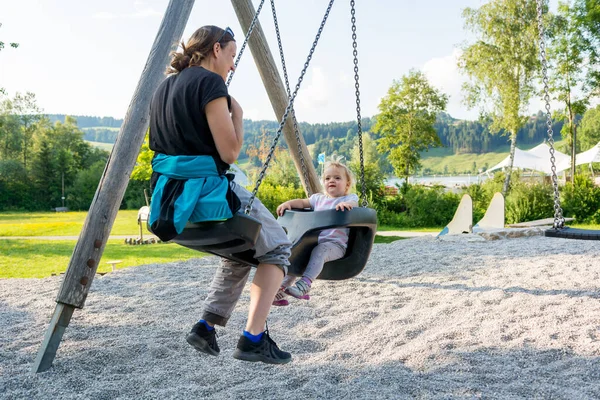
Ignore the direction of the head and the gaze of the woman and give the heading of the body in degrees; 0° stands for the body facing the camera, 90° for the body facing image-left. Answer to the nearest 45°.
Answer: approximately 225°

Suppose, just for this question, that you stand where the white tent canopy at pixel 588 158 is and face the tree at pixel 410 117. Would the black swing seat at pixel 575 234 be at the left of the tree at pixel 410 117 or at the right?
left

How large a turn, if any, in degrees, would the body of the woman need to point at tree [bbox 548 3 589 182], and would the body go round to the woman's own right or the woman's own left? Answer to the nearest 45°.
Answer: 0° — they already face it

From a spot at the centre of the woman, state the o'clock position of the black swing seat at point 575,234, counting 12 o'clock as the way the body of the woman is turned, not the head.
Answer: The black swing seat is roughly at 1 o'clock from the woman.

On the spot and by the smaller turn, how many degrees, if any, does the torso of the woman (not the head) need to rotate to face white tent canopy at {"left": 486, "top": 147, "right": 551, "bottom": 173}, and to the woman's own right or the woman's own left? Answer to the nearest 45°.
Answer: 0° — they already face it

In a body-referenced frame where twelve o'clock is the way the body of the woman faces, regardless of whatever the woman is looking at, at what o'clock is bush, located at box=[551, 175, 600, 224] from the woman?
The bush is roughly at 12 o'clock from the woman.

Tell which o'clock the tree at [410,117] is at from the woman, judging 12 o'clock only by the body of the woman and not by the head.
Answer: The tree is roughly at 11 o'clock from the woman.

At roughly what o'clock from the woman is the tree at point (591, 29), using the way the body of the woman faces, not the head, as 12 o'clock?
The tree is roughly at 12 o'clock from the woman.
